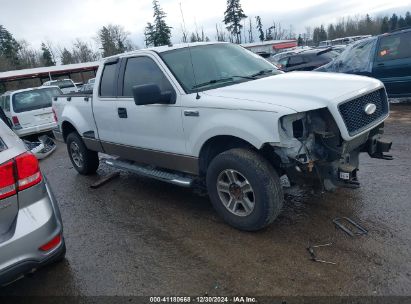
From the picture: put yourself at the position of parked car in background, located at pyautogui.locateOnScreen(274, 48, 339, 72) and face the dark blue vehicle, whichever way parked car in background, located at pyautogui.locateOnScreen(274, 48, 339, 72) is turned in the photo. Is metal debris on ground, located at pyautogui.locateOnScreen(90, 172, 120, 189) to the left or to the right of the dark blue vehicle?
right

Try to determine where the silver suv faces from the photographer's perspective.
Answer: facing away from the viewer and to the left of the viewer

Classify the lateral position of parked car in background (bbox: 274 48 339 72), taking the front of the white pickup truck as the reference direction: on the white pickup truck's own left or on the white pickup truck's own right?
on the white pickup truck's own left

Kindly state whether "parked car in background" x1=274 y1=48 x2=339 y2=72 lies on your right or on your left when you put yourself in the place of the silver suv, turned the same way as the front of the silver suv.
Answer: on your right

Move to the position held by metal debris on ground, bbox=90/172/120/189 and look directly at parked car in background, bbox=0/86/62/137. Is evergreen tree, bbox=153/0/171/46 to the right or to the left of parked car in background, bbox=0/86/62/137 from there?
right

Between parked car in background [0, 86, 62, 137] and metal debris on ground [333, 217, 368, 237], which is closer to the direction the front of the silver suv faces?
the parked car in background

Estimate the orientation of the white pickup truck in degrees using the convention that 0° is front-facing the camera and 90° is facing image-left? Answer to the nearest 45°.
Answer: approximately 315°

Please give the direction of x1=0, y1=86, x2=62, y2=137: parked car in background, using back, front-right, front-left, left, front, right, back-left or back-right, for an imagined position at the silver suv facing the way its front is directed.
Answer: front-right

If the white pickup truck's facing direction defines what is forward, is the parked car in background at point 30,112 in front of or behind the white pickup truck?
behind

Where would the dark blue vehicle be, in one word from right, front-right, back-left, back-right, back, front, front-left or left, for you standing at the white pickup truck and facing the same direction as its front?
left

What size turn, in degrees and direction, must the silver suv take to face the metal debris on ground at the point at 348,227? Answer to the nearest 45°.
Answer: approximately 135° to its right
